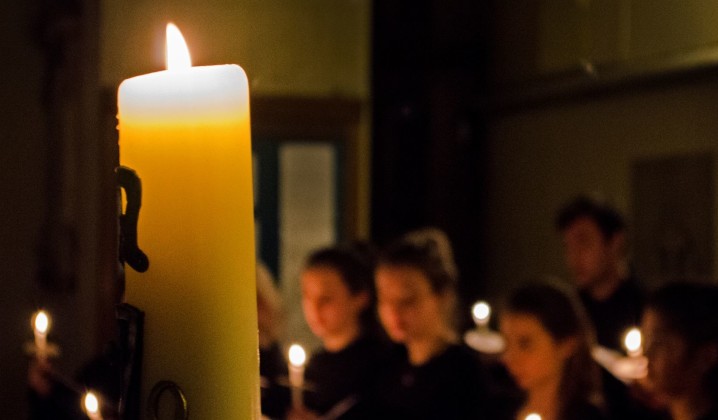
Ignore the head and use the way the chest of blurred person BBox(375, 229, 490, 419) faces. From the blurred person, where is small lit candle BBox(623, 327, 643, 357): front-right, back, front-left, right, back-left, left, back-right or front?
left

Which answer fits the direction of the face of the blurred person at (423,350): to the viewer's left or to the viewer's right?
to the viewer's left

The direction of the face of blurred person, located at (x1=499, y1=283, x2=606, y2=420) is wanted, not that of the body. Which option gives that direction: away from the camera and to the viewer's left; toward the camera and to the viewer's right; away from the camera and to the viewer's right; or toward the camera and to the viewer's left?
toward the camera and to the viewer's left

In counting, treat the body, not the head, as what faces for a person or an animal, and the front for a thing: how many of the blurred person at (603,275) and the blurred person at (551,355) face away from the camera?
0

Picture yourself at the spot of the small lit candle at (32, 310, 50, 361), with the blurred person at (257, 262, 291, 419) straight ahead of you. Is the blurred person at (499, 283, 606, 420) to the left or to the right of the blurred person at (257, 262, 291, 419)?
right

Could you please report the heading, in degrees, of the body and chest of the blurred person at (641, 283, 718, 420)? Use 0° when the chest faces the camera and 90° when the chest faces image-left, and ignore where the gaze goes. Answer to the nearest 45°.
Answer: approximately 45°

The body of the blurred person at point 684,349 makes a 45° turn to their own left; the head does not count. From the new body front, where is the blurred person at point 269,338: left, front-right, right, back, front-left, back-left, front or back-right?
back-right

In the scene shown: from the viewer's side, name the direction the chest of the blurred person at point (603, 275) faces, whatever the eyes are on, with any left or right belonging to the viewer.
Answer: facing the viewer and to the left of the viewer

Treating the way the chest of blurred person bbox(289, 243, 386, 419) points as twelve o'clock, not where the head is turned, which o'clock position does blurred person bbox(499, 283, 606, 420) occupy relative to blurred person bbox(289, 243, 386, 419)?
blurred person bbox(499, 283, 606, 420) is roughly at 9 o'clock from blurred person bbox(289, 243, 386, 419).
